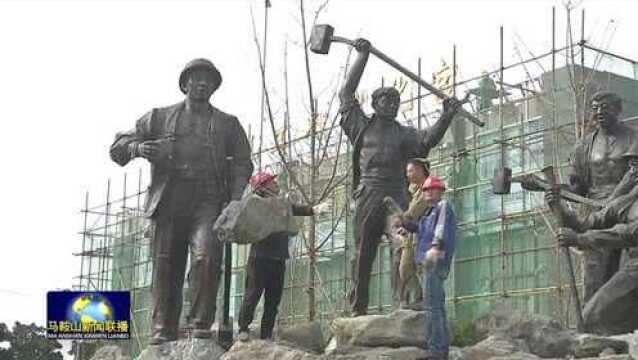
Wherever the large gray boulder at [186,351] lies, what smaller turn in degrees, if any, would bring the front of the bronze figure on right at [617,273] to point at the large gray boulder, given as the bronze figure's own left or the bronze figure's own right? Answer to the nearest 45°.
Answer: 0° — it already faces it

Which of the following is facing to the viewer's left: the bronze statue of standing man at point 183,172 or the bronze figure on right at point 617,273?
the bronze figure on right

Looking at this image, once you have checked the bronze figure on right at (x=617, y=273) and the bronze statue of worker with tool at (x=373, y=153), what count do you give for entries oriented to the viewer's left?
1

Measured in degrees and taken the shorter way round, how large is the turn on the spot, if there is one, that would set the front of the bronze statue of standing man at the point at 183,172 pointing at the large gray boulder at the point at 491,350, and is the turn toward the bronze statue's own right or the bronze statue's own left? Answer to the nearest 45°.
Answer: approximately 45° to the bronze statue's own left

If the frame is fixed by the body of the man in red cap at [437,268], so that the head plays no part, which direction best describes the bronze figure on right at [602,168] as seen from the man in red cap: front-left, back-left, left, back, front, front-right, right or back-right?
back

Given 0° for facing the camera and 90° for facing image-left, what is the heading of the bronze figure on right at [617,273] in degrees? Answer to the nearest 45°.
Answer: approximately 90°

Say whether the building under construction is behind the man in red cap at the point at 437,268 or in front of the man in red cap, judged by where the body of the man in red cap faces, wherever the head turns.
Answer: behind

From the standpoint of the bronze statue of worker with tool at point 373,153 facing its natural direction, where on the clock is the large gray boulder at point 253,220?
The large gray boulder is roughly at 2 o'clock from the bronze statue of worker with tool.
